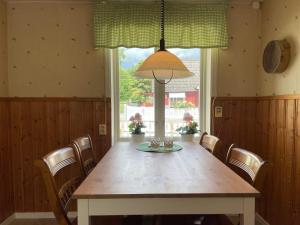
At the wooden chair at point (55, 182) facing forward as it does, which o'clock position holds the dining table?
The dining table is roughly at 12 o'clock from the wooden chair.

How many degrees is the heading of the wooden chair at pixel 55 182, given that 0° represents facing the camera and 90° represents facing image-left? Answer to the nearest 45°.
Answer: approximately 315°

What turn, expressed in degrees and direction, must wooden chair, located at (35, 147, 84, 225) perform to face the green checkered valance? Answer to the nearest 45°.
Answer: approximately 90° to its left

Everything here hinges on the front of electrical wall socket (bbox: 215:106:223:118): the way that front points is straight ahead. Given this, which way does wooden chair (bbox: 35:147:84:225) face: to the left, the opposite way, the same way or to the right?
to the left

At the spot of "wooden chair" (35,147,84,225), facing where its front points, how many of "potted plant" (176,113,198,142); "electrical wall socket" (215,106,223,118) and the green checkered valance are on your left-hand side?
3

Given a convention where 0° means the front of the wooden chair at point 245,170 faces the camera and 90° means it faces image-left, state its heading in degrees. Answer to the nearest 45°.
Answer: approximately 45°

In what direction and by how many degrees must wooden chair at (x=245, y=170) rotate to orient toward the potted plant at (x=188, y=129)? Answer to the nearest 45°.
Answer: approximately 135° to its right

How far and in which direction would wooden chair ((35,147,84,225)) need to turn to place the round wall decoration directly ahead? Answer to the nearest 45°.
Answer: approximately 45° to its left
